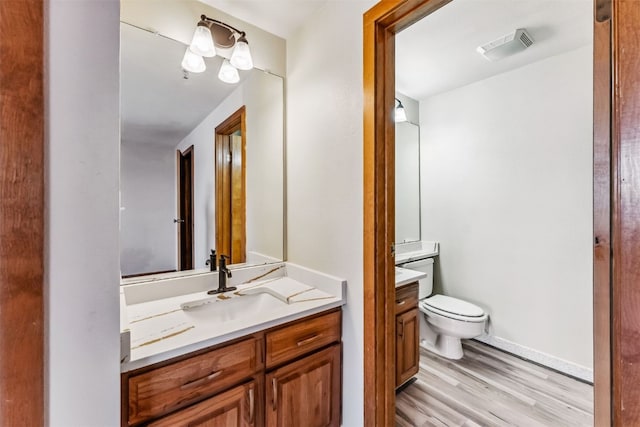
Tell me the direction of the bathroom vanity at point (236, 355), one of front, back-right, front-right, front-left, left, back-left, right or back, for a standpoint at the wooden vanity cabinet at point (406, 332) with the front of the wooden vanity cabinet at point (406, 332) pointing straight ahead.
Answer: right

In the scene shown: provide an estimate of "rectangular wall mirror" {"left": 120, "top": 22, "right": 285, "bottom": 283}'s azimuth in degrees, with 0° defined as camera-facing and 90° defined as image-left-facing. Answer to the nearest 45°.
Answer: approximately 315°
